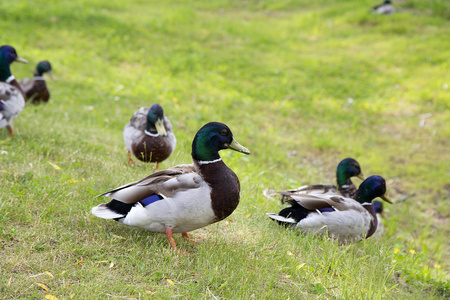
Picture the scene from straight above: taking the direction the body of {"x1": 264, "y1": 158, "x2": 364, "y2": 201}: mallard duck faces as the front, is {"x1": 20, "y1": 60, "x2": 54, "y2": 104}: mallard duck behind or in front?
behind

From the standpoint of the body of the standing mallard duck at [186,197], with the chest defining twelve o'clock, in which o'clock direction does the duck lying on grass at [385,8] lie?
The duck lying on grass is roughly at 10 o'clock from the standing mallard duck.

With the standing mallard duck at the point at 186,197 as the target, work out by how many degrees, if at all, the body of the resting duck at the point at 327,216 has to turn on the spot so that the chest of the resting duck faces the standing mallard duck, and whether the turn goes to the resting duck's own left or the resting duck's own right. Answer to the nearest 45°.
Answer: approximately 135° to the resting duck's own right

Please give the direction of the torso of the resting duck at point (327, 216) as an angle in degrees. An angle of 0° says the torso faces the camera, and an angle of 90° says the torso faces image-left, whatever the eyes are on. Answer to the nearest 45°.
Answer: approximately 270°

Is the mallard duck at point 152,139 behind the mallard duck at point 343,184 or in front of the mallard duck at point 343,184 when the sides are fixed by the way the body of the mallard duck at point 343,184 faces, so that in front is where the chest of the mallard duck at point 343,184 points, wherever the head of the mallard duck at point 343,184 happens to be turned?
behind

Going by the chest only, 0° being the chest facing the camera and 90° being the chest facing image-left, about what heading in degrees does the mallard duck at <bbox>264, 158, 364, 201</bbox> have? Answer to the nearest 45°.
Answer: approximately 270°

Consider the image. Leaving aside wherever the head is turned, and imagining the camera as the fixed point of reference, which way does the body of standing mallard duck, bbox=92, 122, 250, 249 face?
to the viewer's right

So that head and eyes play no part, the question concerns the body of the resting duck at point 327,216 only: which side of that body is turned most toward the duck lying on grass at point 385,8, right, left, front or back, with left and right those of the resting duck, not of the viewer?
left

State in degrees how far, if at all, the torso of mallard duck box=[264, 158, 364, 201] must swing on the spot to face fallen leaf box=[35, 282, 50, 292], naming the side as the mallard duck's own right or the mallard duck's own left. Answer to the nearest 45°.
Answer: approximately 135° to the mallard duck's own right
